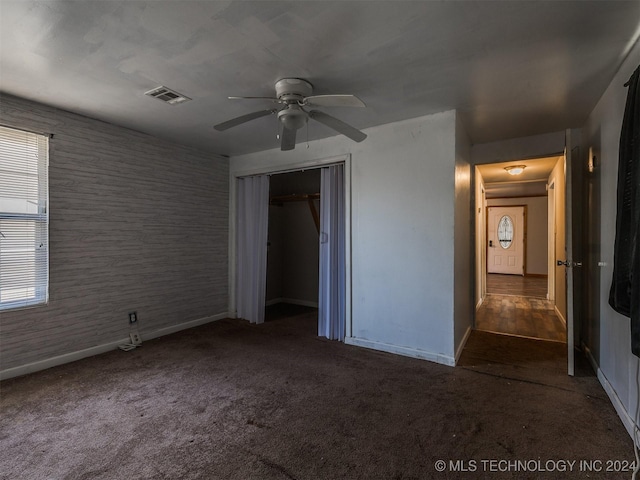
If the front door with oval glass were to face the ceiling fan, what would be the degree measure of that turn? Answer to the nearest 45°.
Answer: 0° — it already faces it

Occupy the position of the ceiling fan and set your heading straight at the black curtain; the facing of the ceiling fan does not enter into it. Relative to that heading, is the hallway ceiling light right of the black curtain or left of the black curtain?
left

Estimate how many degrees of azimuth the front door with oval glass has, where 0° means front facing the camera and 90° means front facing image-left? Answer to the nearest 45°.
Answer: approximately 0°

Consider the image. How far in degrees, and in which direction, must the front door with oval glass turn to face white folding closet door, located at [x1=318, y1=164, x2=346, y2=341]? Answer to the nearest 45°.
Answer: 0° — it already faces it

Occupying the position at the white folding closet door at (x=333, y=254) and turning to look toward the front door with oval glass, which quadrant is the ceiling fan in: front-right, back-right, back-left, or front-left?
back-right

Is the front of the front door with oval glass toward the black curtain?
yes
